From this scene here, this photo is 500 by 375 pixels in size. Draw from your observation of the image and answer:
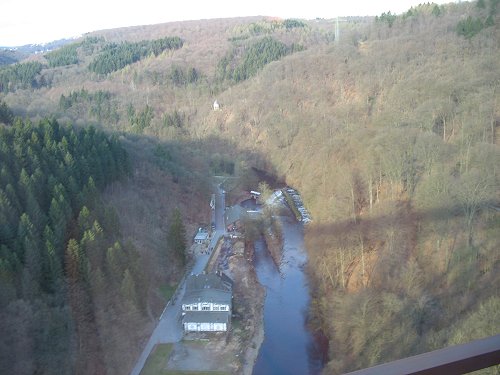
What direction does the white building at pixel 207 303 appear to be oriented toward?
toward the camera

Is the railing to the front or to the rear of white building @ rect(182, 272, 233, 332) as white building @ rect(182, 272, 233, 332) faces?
to the front

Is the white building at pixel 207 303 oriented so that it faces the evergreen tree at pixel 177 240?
no

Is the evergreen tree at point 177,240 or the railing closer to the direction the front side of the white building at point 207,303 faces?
the railing

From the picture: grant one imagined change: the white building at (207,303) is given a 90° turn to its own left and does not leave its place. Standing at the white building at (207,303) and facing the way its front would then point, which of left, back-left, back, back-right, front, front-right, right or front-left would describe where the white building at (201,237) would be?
left
